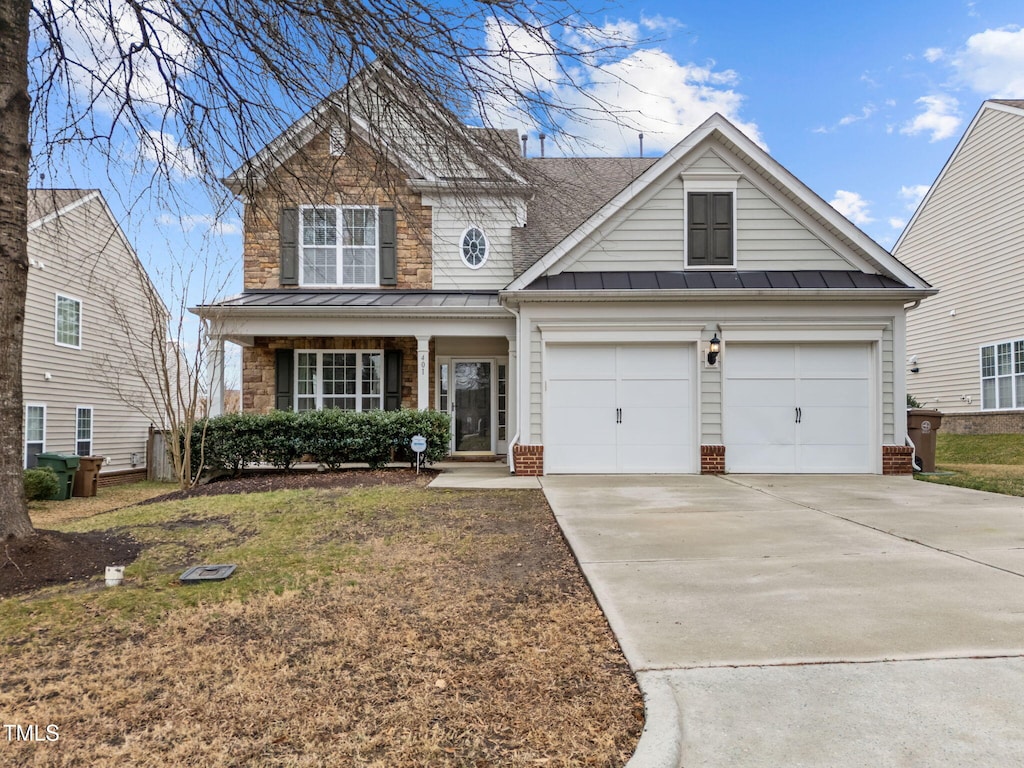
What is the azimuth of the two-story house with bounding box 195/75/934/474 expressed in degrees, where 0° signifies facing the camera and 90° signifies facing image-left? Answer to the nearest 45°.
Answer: approximately 0°

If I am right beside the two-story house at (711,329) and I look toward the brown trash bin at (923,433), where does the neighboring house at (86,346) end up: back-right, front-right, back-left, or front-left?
back-left

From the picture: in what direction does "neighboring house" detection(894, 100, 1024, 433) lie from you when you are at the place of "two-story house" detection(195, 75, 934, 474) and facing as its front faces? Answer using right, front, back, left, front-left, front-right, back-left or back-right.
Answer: back-left

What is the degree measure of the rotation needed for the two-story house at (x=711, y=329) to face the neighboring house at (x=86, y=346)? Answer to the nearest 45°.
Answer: approximately 90° to its right

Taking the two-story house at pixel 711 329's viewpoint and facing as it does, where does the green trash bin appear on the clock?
The green trash bin is roughly at 3 o'clock from the two-story house.

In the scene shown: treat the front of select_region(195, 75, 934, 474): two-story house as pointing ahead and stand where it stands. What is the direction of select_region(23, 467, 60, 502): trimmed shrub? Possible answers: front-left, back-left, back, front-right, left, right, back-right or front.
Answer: right

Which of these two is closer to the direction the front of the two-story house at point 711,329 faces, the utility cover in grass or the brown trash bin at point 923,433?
the utility cover in grass
